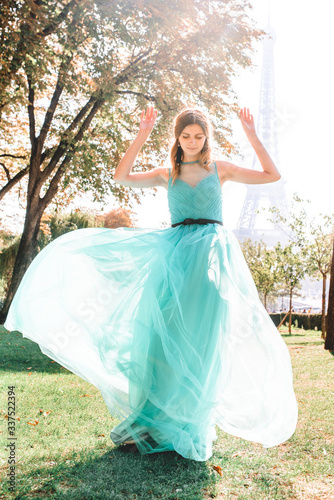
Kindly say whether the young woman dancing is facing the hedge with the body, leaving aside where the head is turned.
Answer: no

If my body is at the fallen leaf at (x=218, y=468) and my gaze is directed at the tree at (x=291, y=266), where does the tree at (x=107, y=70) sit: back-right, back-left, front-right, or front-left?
front-left

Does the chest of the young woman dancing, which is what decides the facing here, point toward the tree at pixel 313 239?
no

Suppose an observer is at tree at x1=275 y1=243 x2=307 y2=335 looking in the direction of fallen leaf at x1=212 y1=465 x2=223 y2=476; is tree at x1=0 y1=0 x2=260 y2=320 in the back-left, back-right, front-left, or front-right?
front-right

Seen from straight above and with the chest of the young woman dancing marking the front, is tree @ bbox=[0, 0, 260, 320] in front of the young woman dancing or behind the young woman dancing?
behind

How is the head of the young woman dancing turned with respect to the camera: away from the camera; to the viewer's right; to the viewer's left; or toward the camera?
toward the camera

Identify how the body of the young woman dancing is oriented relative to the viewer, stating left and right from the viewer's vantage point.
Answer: facing the viewer

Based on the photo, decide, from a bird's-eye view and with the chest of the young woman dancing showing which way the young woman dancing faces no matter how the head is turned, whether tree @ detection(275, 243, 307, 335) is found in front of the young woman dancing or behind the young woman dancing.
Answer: behind
